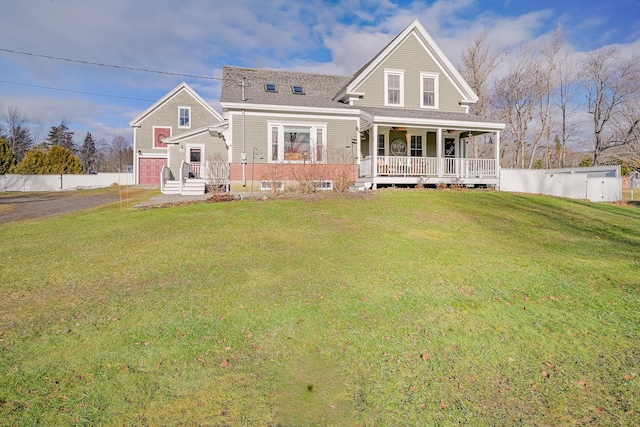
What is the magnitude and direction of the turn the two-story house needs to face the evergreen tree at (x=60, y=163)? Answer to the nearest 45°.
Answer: approximately 135° to its right

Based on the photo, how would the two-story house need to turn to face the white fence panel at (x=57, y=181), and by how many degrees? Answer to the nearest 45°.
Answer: approximately 135° to its right

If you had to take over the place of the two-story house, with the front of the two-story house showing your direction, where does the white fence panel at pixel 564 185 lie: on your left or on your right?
on your left

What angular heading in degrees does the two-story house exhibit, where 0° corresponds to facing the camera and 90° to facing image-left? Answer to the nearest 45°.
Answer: approximately 0°

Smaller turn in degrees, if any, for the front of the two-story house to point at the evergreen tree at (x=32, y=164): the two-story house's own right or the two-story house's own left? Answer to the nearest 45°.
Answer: approximately 135° to the two-story house's own right
